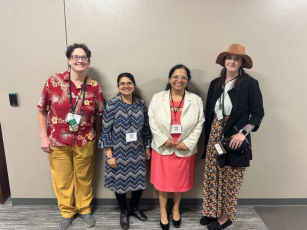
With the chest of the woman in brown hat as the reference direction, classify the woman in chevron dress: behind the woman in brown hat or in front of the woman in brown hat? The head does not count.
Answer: in front

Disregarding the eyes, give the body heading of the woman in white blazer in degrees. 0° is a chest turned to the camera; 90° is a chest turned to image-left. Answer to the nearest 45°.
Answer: approximately 0°
